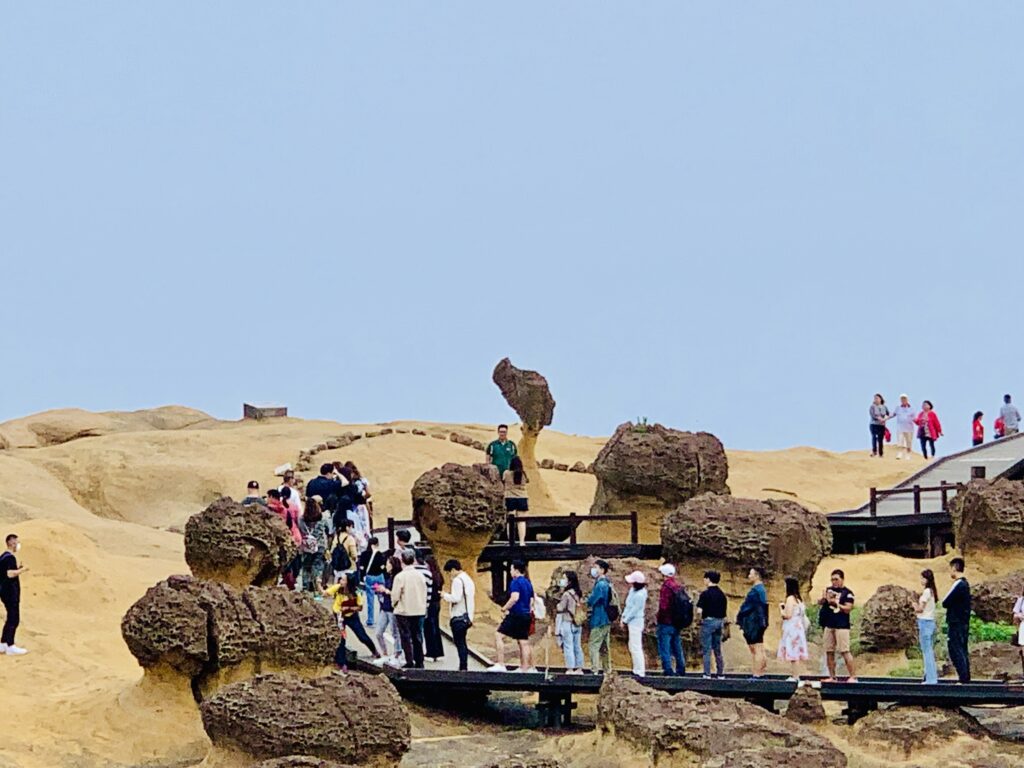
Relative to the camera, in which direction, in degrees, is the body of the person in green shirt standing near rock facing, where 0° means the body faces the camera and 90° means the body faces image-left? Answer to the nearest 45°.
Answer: approximately 0°

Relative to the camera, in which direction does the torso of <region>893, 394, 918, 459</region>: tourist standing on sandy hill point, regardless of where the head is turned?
toward the camera

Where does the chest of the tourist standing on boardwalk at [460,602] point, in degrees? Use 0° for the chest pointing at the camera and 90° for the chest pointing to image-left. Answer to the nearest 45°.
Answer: approximately 90°

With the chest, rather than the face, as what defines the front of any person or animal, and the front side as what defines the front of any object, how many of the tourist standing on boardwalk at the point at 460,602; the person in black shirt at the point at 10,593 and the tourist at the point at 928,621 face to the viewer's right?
1

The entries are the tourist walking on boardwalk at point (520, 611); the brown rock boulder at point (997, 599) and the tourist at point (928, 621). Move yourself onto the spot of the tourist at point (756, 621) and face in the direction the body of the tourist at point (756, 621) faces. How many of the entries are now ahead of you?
1

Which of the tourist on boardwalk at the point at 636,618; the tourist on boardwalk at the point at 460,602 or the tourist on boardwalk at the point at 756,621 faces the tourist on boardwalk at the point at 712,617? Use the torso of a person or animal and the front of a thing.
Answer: the tourist on boardwalk at the point at 756,621

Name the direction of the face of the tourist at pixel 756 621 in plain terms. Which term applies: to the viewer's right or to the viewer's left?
to the viewer's left

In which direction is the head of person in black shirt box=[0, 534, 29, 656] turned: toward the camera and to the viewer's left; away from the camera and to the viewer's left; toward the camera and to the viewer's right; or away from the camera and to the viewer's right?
toward the camera and to the viewer's right

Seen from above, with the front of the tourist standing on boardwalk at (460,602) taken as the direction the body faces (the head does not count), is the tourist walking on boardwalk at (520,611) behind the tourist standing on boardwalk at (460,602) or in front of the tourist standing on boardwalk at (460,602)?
behind

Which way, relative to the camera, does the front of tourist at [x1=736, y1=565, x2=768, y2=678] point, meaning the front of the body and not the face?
to the viewer's left

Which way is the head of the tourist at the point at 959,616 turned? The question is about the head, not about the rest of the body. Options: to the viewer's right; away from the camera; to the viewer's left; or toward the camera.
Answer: to the viewer's left
